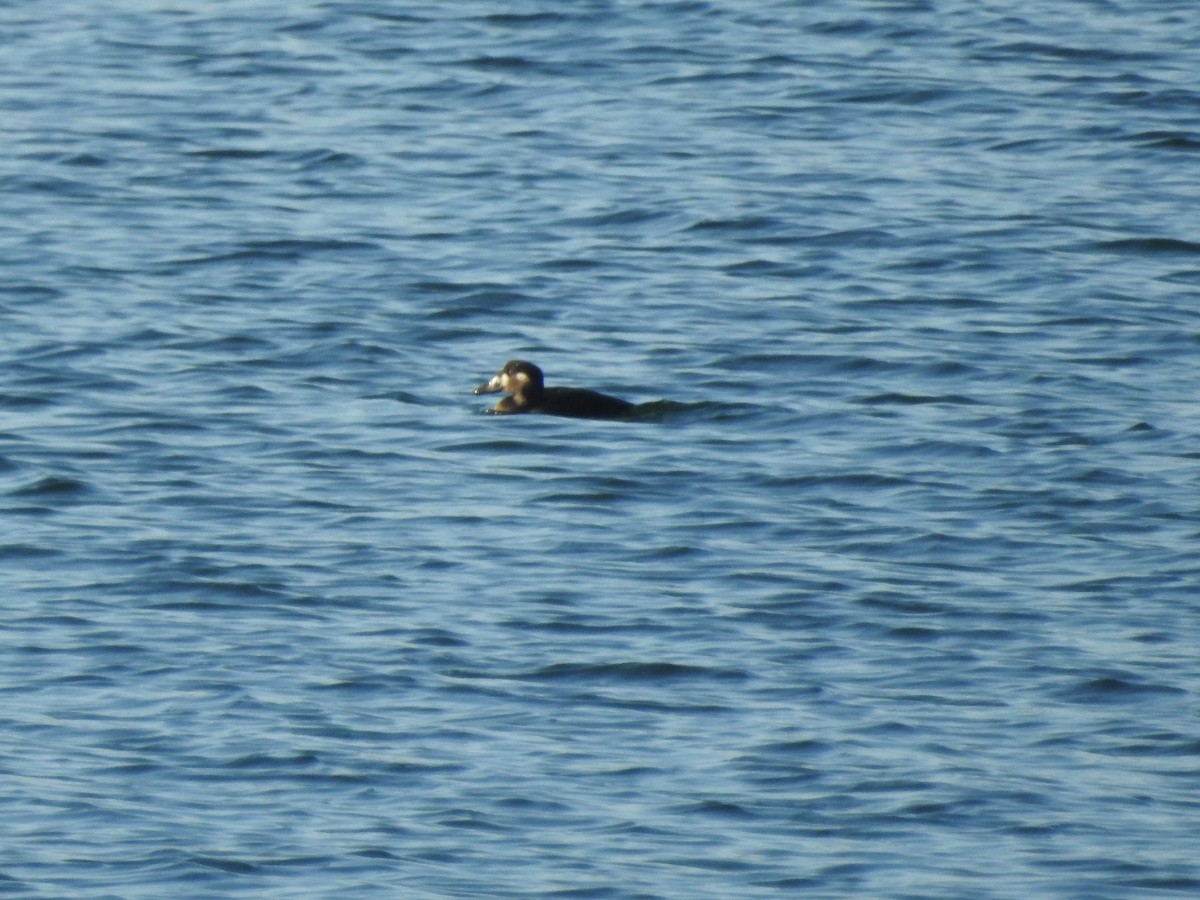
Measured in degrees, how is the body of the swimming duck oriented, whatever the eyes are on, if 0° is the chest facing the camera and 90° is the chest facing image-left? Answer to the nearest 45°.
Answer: approximately 90°
